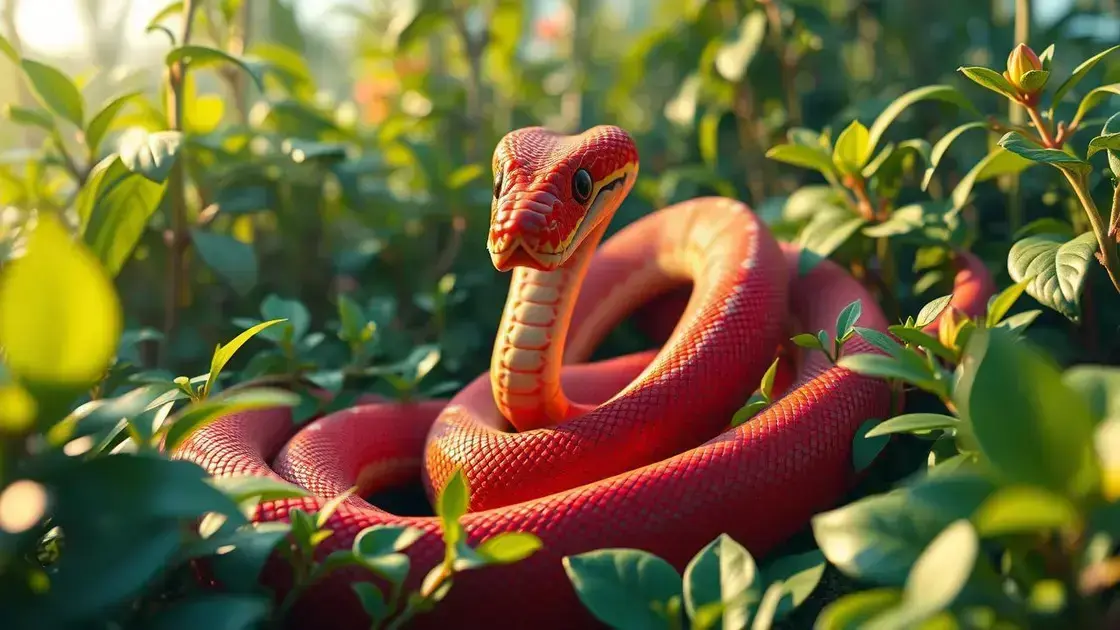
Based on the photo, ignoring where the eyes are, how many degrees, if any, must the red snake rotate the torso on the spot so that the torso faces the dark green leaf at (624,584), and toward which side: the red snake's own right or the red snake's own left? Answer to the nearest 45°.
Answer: approximately 45° to the red snake's own left

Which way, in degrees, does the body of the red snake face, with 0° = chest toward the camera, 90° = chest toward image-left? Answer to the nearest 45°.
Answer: approximately 45°

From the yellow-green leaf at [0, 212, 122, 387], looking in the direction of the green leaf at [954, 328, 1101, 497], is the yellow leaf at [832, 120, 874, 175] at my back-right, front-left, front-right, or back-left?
front-left

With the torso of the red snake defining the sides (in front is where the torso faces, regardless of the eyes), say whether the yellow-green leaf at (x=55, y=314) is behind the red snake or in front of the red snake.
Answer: in front

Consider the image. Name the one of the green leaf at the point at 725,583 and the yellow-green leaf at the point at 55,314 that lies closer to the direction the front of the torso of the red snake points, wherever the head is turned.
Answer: the yellow-green leaf

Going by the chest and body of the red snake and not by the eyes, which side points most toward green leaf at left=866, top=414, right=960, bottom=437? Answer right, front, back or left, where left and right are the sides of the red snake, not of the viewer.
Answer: left

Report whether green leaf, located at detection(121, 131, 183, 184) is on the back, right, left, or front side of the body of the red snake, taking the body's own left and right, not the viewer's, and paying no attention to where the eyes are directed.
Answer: right

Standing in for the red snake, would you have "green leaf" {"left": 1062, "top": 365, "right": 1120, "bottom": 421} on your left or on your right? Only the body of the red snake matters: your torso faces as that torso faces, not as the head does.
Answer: on your left

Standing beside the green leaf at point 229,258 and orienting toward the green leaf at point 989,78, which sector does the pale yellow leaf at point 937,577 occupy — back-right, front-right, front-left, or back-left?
front-right

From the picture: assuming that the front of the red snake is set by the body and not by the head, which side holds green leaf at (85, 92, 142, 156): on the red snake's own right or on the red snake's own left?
on the red snake's own right
